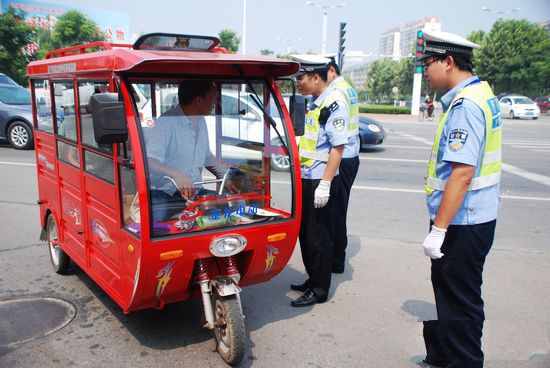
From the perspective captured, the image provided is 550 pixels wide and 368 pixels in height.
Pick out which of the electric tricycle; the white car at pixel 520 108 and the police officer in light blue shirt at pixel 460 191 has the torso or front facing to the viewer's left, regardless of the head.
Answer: the police officer in light blue shirt

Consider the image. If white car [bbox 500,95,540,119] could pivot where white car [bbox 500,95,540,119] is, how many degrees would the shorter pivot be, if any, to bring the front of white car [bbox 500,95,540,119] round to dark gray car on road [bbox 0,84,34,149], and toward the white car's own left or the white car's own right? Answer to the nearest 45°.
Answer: approximately 90° to the white car's own right

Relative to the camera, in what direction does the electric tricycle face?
facing the viewer and to the right of the viewer

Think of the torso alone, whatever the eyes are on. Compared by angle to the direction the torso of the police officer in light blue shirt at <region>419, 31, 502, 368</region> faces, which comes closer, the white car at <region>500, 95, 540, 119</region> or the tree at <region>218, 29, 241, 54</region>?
the tree

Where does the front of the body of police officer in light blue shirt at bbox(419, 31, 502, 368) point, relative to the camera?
to the viewer's left

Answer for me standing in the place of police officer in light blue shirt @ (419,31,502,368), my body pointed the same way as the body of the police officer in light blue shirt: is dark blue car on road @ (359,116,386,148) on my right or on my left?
on my right

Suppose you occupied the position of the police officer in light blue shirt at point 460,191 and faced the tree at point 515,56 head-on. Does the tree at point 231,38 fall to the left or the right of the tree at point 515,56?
left

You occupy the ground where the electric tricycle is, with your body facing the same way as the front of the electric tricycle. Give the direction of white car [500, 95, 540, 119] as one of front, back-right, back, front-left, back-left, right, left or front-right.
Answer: left

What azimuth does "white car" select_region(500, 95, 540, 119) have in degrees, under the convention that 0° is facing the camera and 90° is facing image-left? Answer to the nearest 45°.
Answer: approximately 315°

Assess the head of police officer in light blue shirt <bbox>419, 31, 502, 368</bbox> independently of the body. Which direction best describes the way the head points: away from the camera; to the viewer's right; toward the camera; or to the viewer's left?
to the viewer's left

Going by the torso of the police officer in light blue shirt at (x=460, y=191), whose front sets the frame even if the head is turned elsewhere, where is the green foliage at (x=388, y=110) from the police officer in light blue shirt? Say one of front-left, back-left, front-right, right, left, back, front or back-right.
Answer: right

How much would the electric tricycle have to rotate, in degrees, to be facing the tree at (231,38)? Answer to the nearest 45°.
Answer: approximately 135° to its left

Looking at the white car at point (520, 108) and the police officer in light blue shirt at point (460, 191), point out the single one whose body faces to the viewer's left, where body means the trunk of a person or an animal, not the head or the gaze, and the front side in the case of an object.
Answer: the police officer in light blue shirt

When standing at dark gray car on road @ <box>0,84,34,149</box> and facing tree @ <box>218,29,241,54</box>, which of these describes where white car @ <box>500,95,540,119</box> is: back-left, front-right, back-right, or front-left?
front-right

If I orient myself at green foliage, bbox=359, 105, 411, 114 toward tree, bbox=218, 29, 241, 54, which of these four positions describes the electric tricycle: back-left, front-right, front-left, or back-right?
back-left

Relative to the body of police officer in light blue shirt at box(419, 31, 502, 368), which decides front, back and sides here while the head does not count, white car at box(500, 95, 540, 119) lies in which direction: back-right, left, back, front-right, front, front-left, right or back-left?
right

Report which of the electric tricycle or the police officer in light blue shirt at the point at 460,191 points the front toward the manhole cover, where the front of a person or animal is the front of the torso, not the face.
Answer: the police officer in light blue shirt
